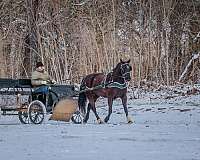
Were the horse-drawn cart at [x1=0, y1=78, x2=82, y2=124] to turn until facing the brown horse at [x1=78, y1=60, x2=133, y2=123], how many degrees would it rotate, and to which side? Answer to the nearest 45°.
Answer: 0° — it already faces it

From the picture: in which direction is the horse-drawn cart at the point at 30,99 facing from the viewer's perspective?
to the viewer's right

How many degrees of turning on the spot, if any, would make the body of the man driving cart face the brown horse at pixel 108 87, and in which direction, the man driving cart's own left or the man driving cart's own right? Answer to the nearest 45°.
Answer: approximately 45° to the man driving cart's own left

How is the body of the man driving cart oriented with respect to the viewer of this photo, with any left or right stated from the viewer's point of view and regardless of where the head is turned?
facing the viewer and to the right of the viewer
